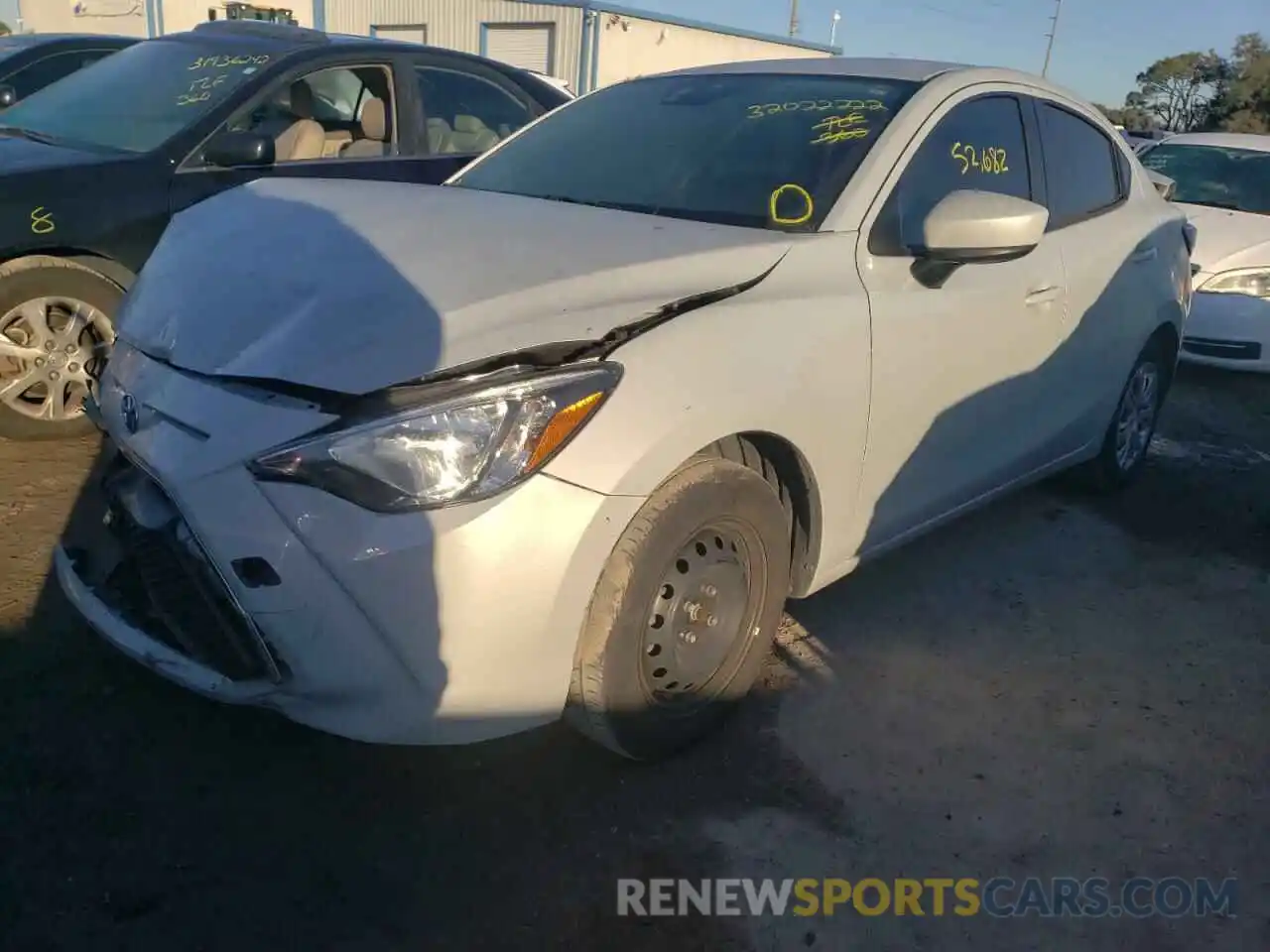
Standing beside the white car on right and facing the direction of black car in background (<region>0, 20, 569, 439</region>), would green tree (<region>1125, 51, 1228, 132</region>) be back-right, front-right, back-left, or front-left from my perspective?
back-right

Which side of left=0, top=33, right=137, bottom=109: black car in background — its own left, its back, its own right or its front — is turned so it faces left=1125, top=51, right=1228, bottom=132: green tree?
back

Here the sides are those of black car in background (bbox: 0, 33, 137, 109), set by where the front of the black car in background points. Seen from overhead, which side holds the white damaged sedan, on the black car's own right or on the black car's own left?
on the black car's own left

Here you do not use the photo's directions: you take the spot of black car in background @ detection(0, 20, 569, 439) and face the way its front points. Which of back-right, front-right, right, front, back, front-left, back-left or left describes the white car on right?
back-left

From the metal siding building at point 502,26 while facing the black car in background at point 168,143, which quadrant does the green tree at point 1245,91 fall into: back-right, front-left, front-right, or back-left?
back-left

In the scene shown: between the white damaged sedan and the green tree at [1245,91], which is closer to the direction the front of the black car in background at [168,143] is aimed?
the white damaged sedan

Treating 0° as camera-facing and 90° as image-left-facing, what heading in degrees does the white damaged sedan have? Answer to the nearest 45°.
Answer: approximately 45°
